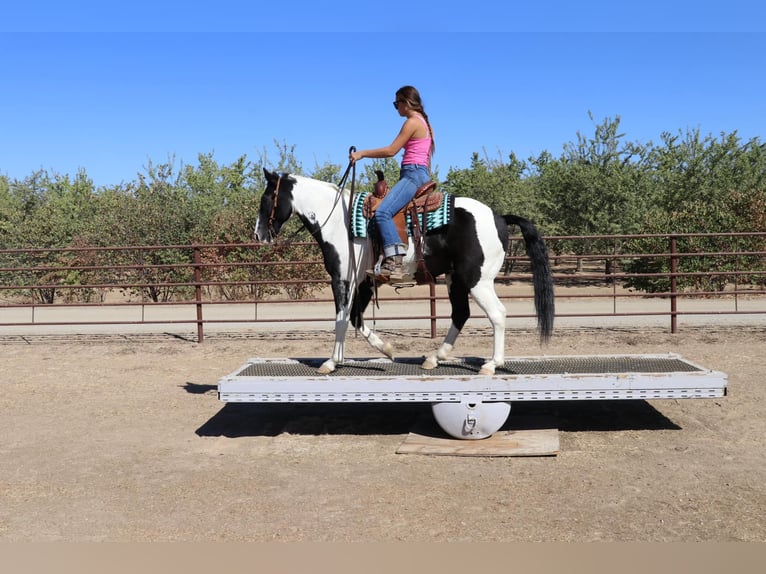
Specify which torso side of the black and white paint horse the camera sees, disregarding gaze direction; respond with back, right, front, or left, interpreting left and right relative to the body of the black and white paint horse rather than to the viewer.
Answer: left

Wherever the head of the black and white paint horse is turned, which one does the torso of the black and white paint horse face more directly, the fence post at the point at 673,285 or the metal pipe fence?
the metal pipe fence

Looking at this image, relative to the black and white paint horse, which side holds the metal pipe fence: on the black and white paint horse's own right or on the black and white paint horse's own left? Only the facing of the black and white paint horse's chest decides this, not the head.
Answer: on the black and white paint horse's own right

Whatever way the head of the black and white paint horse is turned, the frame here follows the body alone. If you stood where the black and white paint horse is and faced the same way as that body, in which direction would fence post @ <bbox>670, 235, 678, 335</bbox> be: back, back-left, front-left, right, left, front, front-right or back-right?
back-right
